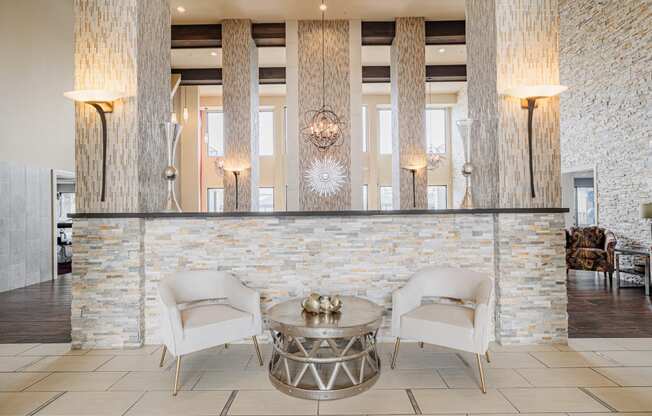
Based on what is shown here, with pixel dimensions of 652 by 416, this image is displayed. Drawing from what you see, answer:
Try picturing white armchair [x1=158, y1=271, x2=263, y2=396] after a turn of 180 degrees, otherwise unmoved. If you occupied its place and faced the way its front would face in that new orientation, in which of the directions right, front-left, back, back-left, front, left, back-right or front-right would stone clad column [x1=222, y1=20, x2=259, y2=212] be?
front-right

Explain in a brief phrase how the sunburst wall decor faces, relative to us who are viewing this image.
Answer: facing the viewer

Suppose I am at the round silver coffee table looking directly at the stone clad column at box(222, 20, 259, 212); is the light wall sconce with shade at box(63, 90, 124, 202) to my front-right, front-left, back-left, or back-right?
front-left

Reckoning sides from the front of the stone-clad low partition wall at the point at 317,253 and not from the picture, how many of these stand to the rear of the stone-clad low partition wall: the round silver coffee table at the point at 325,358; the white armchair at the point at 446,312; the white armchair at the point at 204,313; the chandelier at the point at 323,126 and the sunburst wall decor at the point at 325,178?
2

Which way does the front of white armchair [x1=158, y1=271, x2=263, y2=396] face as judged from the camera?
facing the viewer and to the right of the viewer

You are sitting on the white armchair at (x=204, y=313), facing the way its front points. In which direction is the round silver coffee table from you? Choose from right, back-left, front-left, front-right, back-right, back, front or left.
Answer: front

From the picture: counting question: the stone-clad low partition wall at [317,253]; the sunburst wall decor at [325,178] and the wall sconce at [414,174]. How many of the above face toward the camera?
3

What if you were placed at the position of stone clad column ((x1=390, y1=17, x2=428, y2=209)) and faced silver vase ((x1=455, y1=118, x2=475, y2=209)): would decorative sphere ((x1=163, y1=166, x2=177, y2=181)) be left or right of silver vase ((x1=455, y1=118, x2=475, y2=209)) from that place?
right

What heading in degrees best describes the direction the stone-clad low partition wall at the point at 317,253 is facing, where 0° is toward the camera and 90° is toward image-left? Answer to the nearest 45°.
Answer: approximately 0°

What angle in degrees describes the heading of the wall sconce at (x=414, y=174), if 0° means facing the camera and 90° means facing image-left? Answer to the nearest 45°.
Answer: approximately 0°

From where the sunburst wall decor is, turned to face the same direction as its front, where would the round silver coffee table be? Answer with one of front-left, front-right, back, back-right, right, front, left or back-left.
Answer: front

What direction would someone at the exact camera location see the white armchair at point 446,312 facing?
facing the viewer and to the left of the viewer
